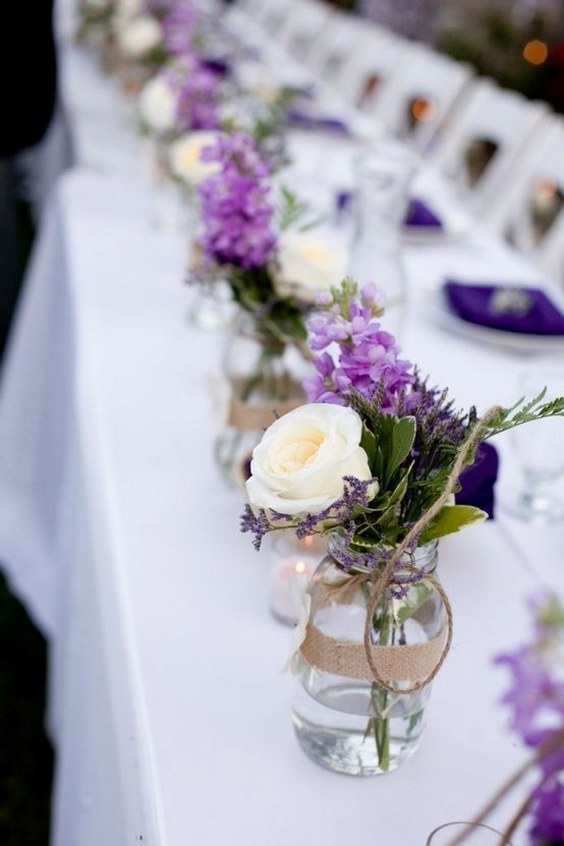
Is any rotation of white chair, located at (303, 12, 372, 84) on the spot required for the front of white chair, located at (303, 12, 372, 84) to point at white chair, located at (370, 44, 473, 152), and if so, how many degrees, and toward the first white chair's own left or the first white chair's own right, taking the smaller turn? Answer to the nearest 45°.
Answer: approximately 45° to the first white chair's own left

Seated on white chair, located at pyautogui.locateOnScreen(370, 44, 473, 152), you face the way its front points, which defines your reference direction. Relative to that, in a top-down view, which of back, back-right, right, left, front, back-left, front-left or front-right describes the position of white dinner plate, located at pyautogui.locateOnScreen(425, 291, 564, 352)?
front-left

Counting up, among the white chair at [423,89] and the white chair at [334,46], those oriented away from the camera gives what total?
0

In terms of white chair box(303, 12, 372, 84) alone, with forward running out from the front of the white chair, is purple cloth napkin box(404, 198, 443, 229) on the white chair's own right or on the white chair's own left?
on the white chair's own left

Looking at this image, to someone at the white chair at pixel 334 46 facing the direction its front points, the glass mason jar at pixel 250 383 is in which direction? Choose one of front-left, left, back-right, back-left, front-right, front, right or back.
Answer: front-left

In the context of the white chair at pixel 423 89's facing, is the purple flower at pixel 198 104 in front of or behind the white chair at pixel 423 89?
in front

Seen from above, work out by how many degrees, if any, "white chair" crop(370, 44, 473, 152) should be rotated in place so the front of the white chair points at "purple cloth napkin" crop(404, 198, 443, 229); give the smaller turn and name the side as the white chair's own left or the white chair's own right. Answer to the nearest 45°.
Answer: approximately 45° to the white chair's own left

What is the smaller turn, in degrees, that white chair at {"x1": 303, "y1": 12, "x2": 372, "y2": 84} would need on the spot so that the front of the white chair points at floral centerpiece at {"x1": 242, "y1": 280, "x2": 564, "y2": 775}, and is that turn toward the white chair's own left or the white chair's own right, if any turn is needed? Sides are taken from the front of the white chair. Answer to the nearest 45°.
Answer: approximately 45° to the white chair's own left

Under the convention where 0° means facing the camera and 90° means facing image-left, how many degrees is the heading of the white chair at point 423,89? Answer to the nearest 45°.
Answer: approximately 45°

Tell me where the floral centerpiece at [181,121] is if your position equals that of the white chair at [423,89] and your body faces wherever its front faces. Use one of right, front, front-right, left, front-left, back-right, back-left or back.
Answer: front-left

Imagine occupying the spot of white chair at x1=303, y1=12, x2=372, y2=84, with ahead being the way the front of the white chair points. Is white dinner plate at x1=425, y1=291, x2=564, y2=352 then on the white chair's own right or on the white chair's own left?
on the white chair's own left

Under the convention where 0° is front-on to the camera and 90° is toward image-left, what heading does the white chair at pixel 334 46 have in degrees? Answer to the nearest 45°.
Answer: approximately 45°
